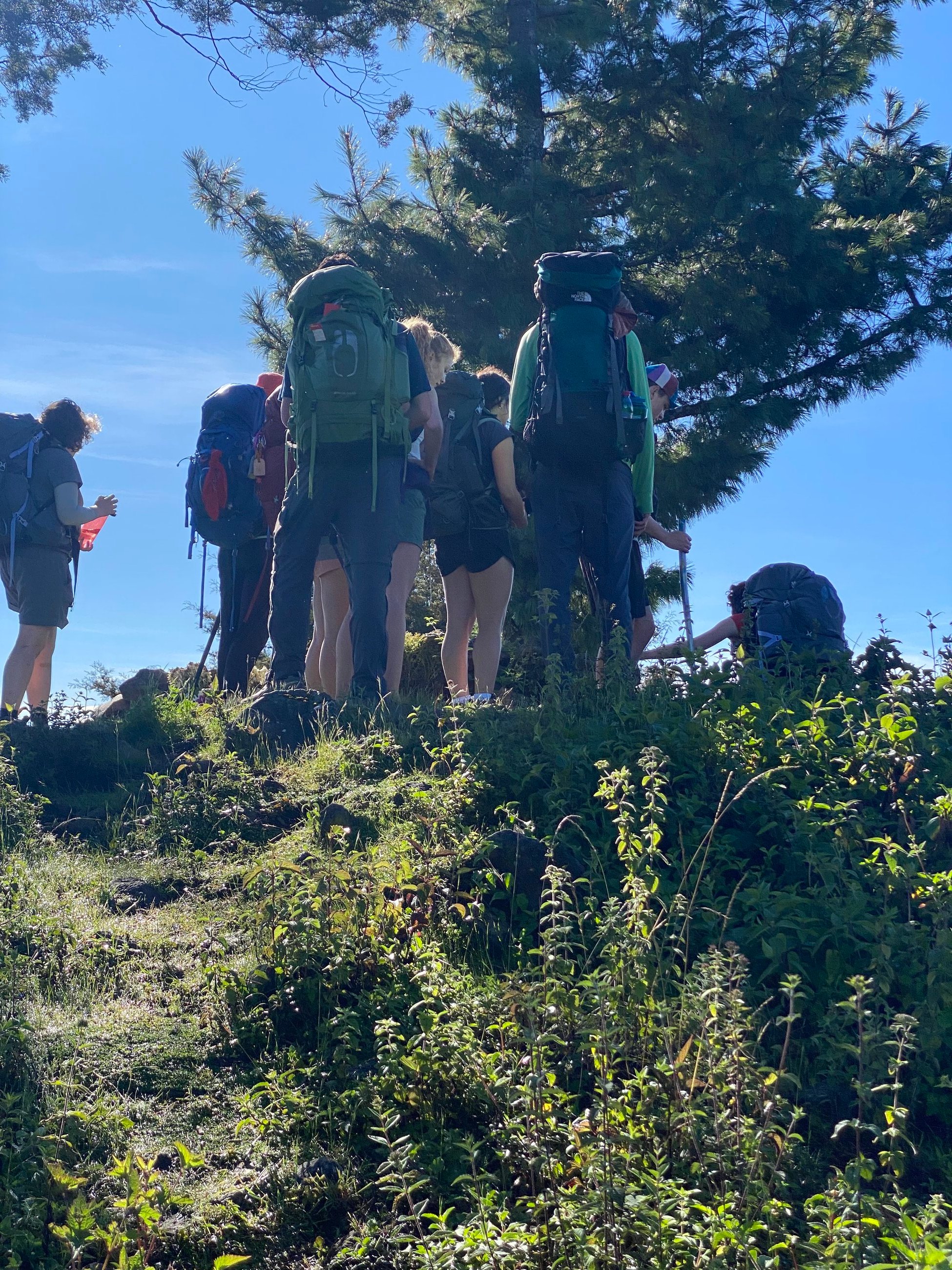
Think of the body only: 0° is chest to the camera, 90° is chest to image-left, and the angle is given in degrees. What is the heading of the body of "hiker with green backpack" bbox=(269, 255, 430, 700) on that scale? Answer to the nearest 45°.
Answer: approximately 180°

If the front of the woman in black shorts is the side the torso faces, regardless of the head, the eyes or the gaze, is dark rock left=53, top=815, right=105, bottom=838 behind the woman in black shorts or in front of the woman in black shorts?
behind

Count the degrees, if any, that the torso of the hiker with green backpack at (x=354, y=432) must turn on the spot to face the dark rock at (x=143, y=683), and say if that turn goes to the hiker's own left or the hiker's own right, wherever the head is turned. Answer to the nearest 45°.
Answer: approximately 45° to the hiker's own left

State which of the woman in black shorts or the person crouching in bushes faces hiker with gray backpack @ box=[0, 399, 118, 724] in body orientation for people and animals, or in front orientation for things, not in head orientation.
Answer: the person crouching in bushes

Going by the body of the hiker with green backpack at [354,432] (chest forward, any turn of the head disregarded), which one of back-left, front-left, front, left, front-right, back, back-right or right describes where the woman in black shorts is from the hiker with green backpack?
front-right

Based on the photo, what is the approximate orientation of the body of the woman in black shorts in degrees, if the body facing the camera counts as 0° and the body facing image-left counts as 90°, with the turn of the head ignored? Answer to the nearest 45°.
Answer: approximately 225°

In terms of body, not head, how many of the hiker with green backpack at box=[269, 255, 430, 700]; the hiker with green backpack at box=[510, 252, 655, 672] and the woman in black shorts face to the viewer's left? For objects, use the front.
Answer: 0

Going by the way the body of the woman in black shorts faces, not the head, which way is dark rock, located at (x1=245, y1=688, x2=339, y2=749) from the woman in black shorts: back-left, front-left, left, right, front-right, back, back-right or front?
back

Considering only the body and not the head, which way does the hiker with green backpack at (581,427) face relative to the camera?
away from the camera

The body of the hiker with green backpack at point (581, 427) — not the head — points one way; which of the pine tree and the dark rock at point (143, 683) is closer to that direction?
the pine tree

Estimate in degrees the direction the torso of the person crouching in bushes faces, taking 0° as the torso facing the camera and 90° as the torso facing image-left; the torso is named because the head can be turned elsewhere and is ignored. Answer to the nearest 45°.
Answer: approximately 90°

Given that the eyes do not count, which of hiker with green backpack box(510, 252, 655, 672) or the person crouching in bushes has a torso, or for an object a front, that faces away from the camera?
the hiker with green backpack
